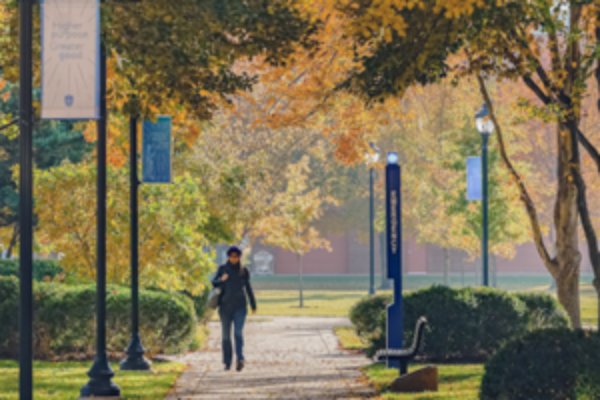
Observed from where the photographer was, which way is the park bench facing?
facing to the left of the viewer

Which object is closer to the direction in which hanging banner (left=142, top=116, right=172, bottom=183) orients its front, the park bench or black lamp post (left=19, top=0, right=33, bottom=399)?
the black lamp post

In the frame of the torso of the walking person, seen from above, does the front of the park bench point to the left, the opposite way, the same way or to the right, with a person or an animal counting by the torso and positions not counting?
to the right

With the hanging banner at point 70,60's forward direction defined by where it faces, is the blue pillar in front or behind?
behind

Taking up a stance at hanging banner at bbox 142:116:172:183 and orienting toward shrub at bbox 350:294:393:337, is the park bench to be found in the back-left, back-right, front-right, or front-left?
front-right

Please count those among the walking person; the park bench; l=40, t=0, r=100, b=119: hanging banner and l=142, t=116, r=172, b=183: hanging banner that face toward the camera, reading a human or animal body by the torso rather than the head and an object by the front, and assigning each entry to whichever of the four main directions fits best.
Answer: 3

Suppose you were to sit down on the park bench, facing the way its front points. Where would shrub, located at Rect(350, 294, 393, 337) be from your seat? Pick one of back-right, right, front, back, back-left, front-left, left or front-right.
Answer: right

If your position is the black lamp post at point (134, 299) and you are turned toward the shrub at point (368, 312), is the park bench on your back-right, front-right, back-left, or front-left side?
front-right

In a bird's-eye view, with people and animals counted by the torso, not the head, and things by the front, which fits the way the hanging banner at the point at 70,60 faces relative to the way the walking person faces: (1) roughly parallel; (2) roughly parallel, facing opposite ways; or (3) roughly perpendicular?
roughly parallel

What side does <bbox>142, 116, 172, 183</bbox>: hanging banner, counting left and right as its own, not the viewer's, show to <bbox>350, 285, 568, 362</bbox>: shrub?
left

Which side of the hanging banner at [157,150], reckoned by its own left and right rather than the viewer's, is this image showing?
front

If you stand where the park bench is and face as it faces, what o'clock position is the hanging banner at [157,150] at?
The hanging banner is roughly at 1 o'clock from the park bench.

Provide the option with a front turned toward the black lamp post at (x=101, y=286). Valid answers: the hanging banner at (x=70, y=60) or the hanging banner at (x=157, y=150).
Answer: the hanging banner at (x=157, y=150)

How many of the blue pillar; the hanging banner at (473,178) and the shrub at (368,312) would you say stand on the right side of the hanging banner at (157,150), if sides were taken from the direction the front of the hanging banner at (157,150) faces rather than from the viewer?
0

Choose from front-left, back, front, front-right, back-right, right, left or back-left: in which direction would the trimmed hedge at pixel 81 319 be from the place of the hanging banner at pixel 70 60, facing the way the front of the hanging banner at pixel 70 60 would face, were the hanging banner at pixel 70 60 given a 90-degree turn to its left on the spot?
left

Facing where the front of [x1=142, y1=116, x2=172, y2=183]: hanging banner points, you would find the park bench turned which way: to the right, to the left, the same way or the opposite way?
to the right

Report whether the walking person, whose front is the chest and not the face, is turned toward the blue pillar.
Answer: no

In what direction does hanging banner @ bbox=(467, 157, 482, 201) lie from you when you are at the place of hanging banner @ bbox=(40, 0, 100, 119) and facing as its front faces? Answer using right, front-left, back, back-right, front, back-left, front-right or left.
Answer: back-left

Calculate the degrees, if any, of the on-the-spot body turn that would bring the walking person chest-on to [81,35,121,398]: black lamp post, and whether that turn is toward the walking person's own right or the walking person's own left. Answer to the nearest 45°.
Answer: approximately 45° to the walking person's own right

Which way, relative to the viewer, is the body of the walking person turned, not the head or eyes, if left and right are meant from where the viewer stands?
facing the viewer
